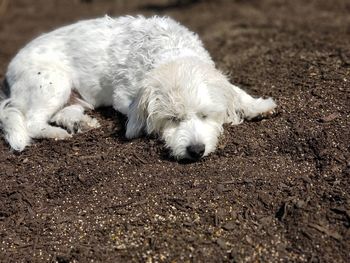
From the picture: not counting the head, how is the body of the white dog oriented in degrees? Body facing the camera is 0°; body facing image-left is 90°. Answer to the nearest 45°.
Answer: approximately 315°
